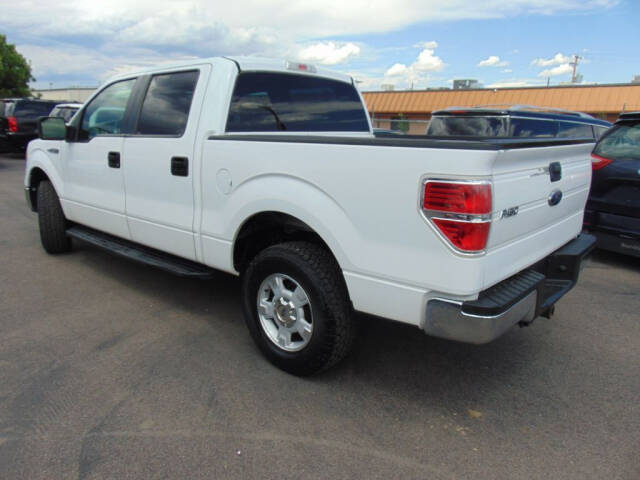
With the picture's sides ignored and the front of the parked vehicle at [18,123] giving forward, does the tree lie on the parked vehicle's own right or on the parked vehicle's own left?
on the parked vehicle's own left

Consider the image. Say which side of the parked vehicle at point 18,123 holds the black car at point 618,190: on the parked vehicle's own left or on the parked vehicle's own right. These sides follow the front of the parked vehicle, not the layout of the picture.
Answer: on the parked vehicle's own right

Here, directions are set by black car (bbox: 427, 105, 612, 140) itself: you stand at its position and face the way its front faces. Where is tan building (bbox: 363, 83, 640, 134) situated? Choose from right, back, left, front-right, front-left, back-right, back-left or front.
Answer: front-left

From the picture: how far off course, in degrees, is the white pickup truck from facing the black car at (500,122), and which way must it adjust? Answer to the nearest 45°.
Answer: approximately 90° to its right

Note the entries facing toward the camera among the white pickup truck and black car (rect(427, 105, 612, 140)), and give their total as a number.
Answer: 0

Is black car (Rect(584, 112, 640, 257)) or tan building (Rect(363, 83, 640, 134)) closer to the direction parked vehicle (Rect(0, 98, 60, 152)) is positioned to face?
the tan building

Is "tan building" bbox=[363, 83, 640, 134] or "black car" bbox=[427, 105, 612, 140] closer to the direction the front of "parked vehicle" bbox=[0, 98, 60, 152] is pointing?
the tan building

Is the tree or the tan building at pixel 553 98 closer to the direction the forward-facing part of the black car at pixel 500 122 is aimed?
the tan building

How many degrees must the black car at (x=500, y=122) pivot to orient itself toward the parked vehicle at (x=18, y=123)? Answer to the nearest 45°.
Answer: approximately 135° to its left

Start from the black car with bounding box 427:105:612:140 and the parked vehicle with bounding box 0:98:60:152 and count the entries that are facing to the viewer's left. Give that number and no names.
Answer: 0

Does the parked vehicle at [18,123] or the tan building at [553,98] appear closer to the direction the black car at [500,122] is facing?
the tan building

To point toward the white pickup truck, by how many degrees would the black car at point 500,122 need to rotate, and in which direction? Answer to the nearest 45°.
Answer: approximately 135° to its right

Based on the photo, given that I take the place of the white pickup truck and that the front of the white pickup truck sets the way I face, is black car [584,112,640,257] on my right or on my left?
on my right

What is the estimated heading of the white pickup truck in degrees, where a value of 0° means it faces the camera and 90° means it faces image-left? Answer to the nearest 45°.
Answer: approximately 135°
